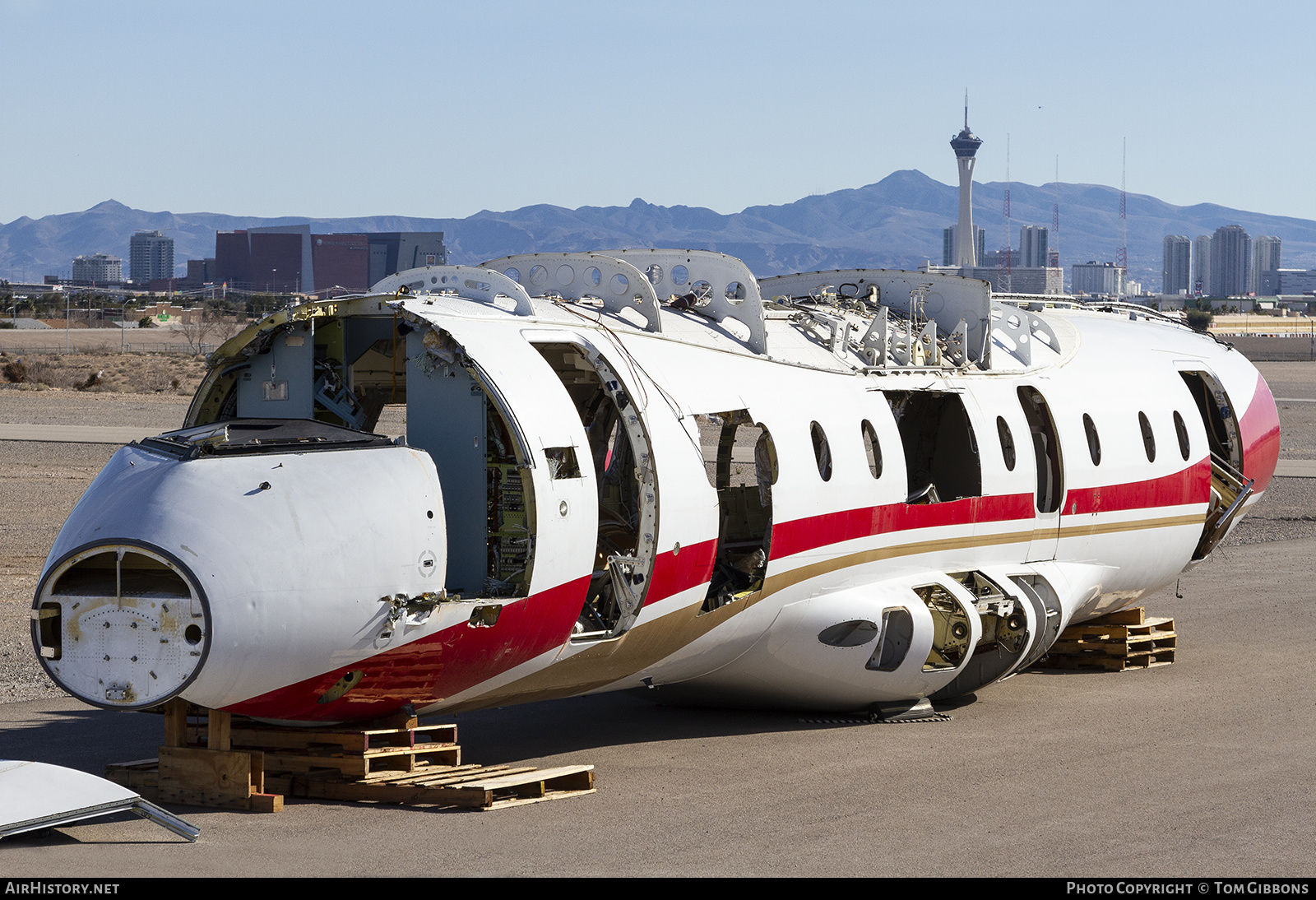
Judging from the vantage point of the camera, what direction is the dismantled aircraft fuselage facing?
facing the viewer and to the left of the viewer

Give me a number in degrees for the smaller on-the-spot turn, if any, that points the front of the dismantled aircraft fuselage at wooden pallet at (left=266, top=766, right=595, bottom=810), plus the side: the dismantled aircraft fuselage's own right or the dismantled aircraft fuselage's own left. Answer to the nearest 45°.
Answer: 0° — it already faces it
